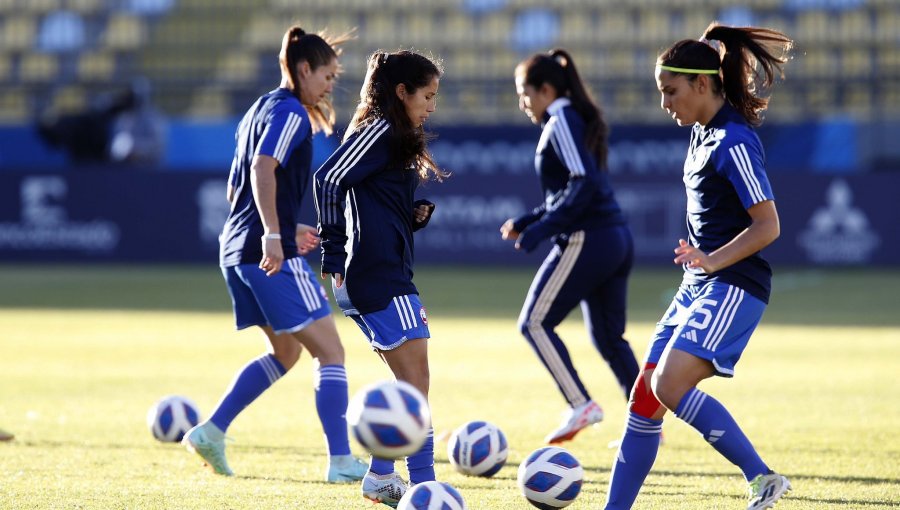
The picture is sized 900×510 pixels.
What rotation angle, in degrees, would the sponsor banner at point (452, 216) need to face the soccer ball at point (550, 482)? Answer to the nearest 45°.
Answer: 0° — it already faces it

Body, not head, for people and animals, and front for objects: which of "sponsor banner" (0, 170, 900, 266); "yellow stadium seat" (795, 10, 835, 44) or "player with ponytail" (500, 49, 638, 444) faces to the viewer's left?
the player with ponytail

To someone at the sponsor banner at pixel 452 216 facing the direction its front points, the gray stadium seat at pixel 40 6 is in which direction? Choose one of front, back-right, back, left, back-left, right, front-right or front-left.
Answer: back-right

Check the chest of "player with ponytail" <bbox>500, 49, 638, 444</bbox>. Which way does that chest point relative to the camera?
to the viewer's left

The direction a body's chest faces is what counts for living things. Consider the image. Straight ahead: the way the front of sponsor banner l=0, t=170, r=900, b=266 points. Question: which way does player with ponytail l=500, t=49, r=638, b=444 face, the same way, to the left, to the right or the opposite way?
to the right

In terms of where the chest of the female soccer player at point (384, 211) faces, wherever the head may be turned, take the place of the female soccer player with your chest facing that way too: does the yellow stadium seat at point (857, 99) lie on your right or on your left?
on your left

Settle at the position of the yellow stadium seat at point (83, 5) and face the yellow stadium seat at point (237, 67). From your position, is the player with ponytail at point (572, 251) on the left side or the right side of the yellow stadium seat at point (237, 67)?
right

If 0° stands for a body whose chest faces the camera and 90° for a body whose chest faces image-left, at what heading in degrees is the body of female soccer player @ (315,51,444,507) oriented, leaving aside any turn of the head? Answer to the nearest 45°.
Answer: approximately 270°

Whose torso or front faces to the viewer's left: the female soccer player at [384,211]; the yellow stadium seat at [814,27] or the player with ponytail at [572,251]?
the player with ponytail

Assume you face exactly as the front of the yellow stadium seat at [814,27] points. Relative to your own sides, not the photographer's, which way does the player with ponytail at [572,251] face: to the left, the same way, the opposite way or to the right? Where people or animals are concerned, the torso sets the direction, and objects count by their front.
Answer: to the right

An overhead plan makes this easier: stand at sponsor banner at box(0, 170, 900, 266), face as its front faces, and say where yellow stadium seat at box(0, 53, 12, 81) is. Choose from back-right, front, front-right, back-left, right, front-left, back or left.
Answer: back-right
